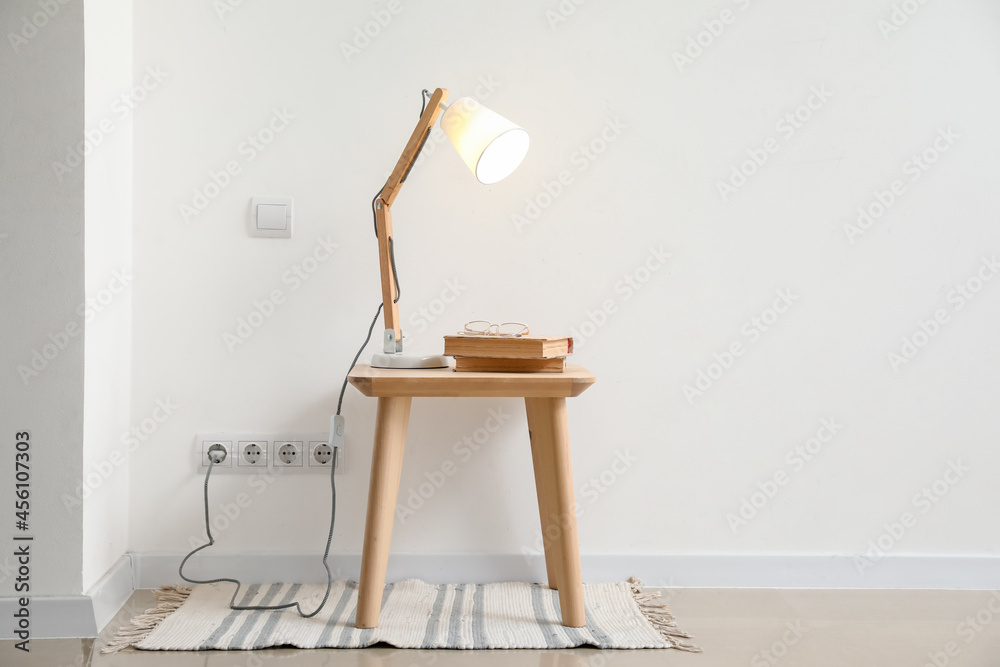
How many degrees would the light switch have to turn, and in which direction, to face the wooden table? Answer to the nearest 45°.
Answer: approximately 45° to its left

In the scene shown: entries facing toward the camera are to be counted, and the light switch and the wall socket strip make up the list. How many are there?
2

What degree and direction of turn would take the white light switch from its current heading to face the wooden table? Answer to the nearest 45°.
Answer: approximately 45° to its left

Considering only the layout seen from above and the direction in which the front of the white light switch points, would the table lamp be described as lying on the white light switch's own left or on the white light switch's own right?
on the white light switch's own left

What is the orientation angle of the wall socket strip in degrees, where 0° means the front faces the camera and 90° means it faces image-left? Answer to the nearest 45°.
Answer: approximately 0°

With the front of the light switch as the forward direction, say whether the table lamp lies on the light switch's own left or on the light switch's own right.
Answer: on the light switch's own left
